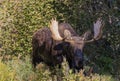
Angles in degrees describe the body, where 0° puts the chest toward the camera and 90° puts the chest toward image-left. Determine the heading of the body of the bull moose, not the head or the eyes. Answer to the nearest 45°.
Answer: approximately 315°
